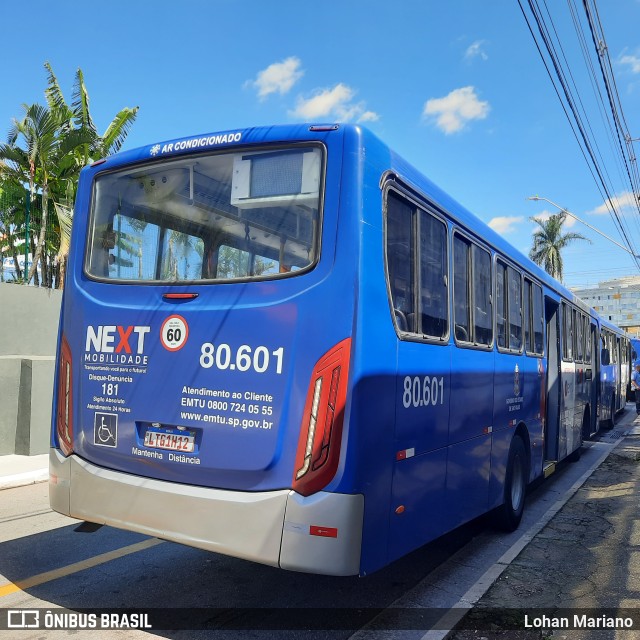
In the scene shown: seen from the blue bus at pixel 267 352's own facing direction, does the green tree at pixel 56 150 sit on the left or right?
on its left

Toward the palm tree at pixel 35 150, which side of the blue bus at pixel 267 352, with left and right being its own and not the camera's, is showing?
left

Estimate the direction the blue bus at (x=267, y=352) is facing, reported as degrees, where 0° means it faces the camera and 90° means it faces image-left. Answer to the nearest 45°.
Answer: approximately 225°

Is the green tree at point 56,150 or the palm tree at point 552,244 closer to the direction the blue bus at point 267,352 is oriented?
the palm tree

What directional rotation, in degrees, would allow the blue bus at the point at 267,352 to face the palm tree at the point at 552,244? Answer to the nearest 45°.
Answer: approximately 45° to its left
